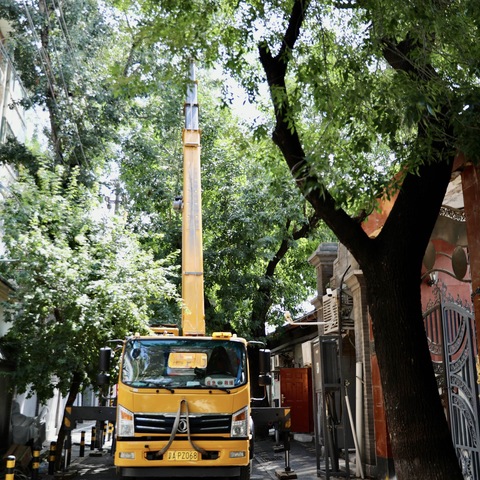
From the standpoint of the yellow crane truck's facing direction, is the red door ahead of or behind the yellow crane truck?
behind

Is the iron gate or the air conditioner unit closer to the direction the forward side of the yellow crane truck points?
the iron gate

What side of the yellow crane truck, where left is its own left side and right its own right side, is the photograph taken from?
front

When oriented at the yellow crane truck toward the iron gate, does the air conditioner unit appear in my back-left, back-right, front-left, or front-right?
front-left

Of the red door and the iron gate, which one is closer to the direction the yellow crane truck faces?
the iron gate
